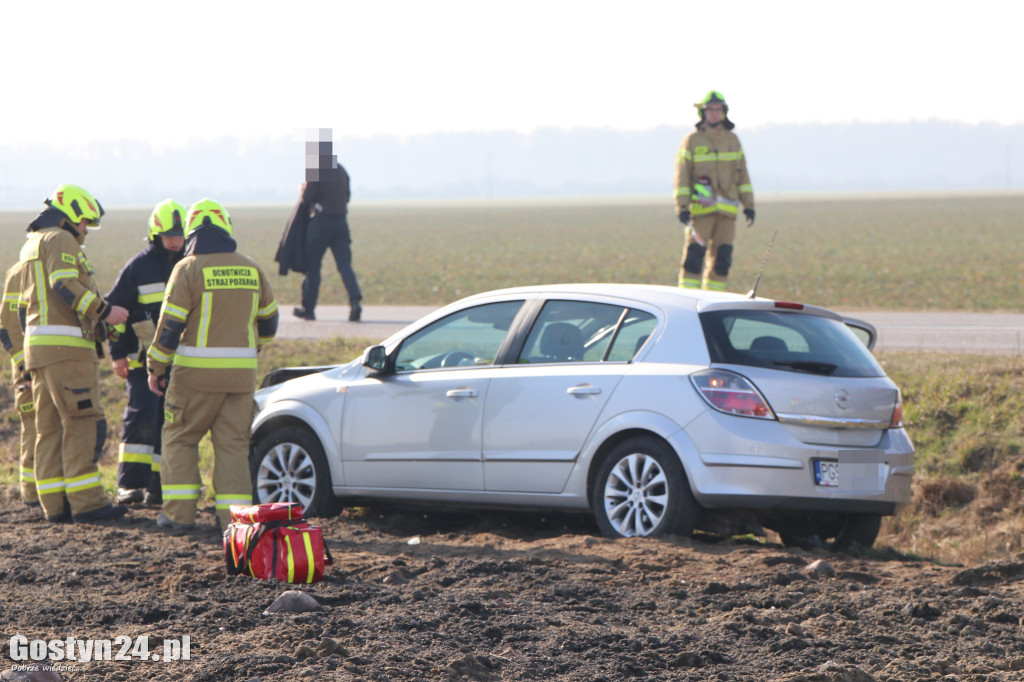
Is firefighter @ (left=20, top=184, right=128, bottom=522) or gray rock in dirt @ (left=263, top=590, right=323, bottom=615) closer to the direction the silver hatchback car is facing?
the firefighter

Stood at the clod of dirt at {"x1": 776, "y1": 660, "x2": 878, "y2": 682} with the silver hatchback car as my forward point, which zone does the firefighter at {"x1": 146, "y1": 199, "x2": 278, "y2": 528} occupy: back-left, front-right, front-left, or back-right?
front-left

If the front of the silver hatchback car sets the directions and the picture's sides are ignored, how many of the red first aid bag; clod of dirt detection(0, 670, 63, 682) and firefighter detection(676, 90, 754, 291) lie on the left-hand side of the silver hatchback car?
2

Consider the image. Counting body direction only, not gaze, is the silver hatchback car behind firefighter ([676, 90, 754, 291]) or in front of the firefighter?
in front

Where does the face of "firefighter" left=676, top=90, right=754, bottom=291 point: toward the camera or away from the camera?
toward the camera

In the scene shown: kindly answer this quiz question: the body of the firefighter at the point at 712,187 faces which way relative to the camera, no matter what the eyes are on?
toward the camera

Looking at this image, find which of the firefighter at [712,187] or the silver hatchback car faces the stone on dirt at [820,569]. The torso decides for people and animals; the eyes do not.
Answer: the firefighter

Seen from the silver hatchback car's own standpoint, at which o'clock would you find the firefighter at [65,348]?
The firefighter is roughly at 11 o'clock from the silver hatchback car.

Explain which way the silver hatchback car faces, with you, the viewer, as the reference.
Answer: facing away from the viewer and to the left of the viewer
